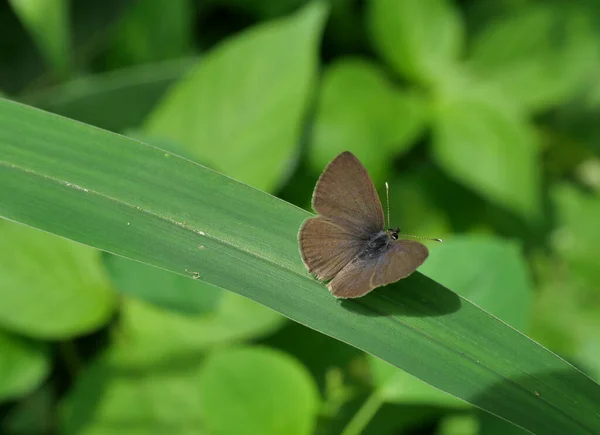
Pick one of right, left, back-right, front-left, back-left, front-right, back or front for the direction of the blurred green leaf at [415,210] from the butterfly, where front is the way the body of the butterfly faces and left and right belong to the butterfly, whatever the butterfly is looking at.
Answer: front-left

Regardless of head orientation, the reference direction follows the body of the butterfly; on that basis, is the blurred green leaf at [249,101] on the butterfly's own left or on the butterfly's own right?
on the butterfly's own left

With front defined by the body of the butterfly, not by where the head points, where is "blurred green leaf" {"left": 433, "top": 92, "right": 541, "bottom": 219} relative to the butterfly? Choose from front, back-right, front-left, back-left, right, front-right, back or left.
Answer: front-left

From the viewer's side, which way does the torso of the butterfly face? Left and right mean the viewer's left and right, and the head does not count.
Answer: facing away from the viewer and to the right of the viewer

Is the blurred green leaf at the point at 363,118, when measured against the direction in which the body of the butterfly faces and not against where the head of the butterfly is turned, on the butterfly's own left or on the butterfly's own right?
on the butterfly's own left

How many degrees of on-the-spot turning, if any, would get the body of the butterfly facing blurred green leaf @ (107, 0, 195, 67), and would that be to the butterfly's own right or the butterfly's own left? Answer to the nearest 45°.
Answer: approximately 90° to the butterfly's own left

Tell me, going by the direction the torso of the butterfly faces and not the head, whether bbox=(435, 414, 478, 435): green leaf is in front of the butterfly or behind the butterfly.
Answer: in front

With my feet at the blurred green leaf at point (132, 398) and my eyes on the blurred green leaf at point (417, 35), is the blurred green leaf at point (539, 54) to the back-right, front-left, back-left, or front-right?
front-right

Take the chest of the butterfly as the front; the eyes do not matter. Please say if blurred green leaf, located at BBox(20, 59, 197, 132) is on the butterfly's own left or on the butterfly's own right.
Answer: on the butterfly's own left
